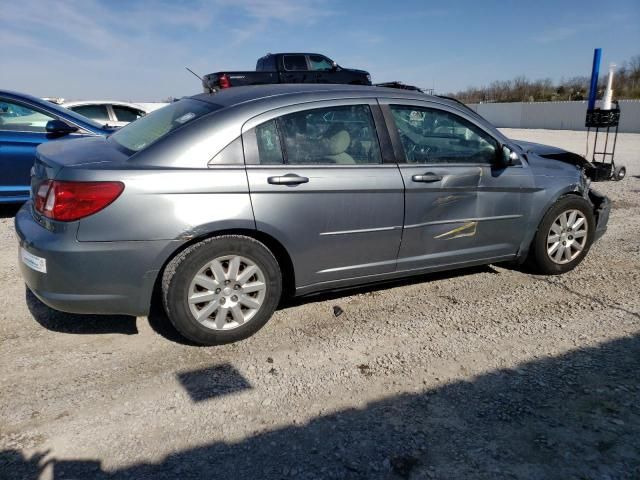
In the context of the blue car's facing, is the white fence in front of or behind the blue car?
in front

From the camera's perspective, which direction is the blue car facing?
to the viewer's right

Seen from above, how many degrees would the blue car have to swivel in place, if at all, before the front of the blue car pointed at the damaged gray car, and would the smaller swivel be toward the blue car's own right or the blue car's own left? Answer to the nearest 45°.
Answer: approximately 90° to the blue car's own right

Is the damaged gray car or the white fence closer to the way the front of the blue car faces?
the white fence
